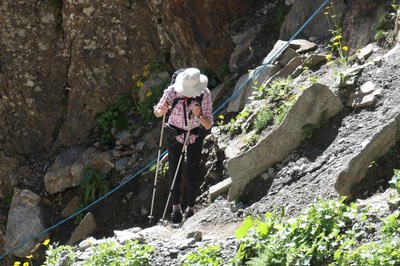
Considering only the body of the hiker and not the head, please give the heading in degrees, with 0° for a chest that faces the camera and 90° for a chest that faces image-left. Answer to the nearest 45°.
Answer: approximately 0°

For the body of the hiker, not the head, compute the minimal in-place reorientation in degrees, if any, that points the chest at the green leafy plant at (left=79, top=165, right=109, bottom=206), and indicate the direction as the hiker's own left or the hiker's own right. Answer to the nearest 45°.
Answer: approximately 135° to the hiker's own right

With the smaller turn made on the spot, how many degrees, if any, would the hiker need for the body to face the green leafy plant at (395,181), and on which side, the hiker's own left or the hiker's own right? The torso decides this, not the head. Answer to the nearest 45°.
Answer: approximately 45° to the hiker's own left

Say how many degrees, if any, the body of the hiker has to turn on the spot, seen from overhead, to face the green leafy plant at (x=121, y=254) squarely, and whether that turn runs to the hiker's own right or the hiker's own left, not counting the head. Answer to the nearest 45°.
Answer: approximately 45° to the hiker's own right

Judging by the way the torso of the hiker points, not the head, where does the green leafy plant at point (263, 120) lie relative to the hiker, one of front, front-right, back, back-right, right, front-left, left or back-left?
left

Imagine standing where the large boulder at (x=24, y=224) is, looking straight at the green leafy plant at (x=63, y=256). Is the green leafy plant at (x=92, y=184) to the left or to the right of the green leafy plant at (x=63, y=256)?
left

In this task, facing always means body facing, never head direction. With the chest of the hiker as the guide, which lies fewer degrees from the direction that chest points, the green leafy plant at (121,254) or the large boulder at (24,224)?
the green leafy plant

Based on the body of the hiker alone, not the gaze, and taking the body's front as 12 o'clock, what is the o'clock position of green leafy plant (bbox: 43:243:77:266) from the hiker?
The green leafy plant is roughly at 2 o'clock from the hiker.
